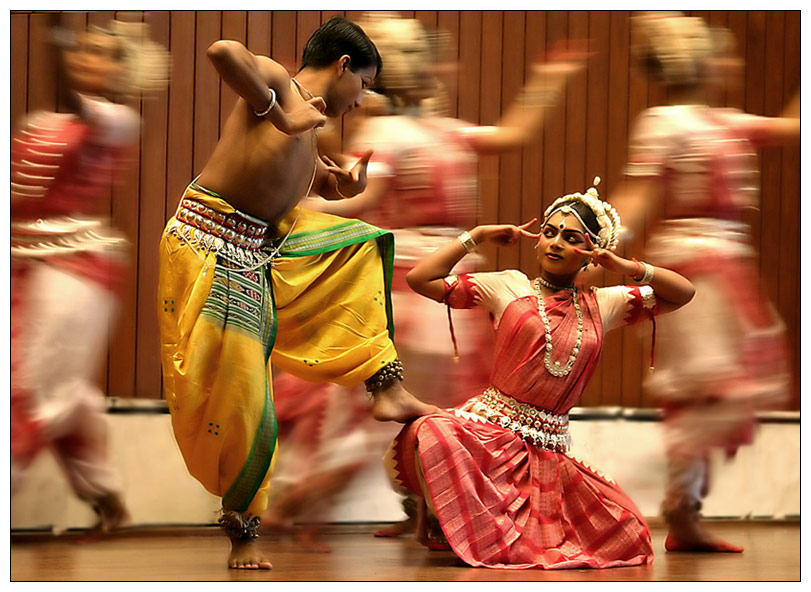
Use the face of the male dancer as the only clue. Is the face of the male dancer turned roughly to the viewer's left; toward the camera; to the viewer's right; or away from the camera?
to the viewer's right

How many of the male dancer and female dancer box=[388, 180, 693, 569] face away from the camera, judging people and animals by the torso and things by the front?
0

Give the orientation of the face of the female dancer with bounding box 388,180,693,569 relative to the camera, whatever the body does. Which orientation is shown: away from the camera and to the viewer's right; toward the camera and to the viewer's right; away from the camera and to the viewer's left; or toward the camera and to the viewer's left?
toward the camera and to the viewer's left

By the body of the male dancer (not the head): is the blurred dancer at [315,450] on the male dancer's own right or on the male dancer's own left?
on the male dancer's own left

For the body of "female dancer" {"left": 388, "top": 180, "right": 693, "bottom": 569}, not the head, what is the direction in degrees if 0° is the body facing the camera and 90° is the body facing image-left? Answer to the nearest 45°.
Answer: approximately 0°
